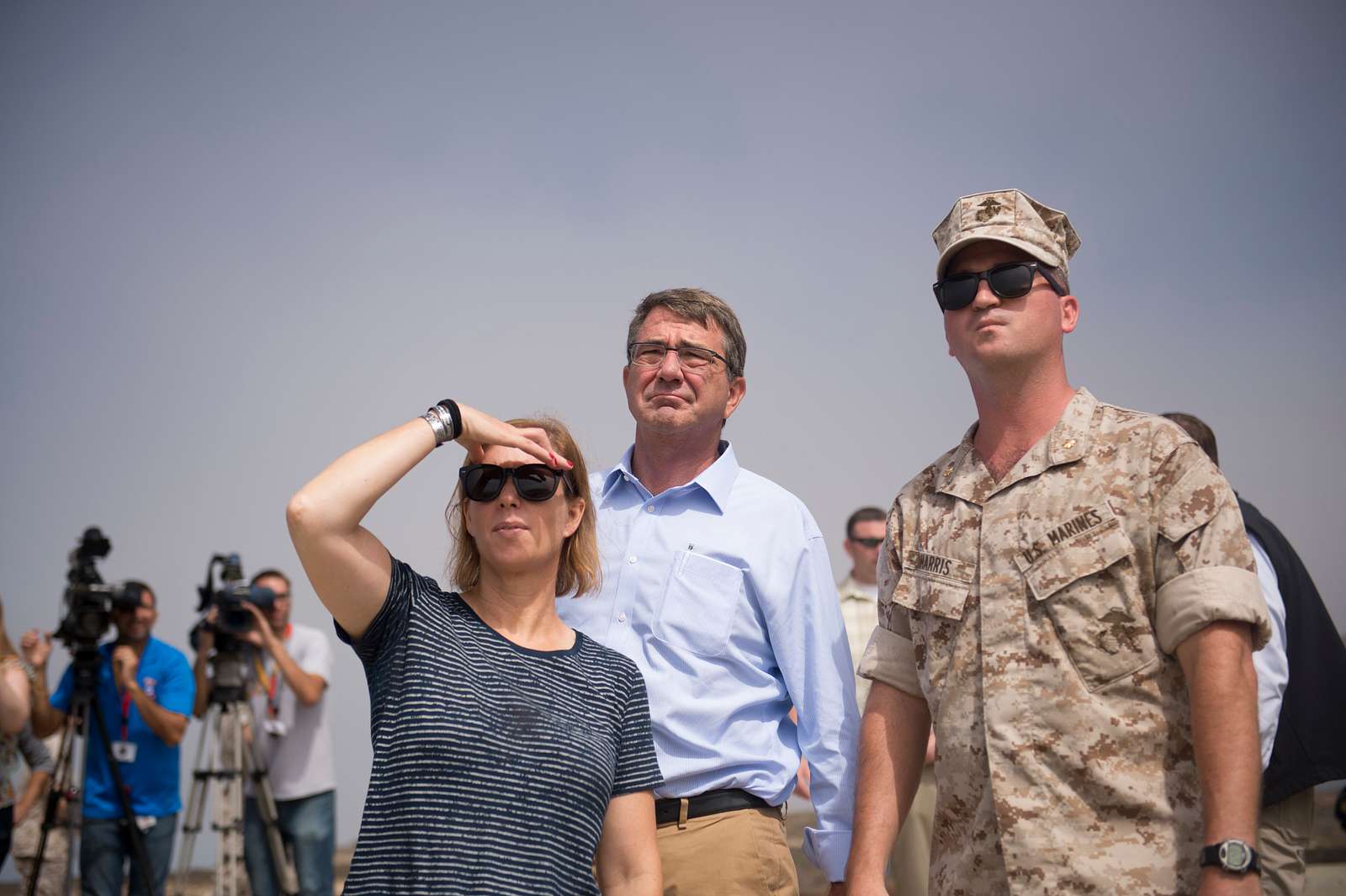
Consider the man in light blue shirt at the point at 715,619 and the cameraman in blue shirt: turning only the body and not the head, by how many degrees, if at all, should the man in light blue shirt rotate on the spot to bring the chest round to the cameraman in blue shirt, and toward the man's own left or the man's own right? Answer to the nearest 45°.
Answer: approximately 90° to the man's own right

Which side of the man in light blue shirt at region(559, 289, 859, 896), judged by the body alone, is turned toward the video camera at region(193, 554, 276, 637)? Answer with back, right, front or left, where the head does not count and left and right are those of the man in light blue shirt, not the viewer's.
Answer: right

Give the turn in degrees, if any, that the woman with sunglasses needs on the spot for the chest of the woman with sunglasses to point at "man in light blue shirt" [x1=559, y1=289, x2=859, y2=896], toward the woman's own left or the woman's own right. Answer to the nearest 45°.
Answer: approximately 135° to the woman's own left

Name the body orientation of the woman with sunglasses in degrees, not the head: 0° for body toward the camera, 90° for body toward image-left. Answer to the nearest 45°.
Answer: approximately 0°

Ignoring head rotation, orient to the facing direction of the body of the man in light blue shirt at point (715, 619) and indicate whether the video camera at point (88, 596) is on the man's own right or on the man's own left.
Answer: on the man's own right

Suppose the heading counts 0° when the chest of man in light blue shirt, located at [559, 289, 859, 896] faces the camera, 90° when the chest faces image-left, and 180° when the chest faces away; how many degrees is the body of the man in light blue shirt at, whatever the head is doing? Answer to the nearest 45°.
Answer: approximately 45°

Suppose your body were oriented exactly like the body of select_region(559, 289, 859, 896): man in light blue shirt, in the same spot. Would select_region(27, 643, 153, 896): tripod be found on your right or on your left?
on your right
